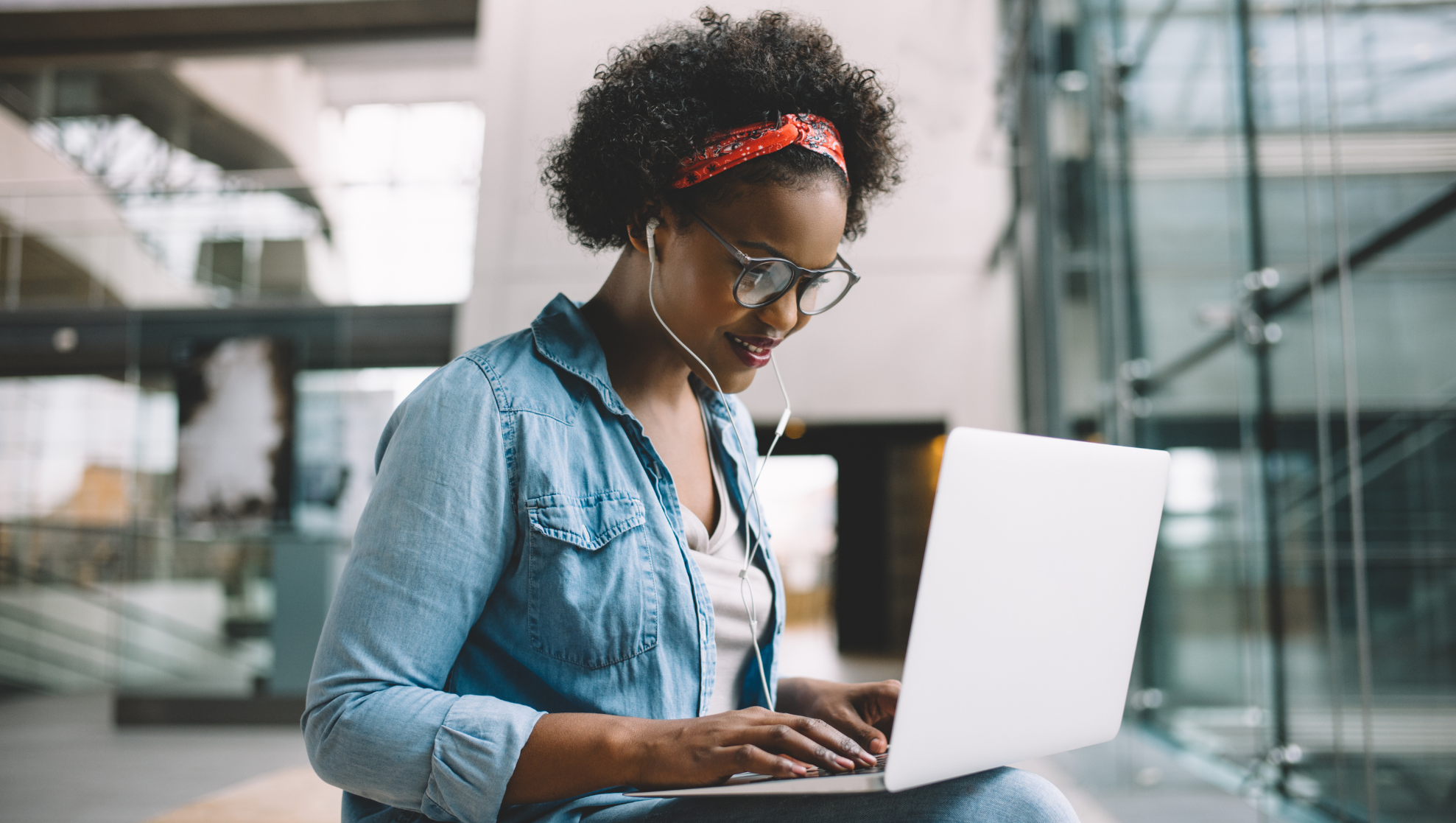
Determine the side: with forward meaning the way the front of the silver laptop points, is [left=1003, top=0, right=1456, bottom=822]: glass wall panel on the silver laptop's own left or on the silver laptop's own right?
on the silver laptop's own right

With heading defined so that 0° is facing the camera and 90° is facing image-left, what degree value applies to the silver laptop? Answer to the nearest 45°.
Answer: approximately 135°

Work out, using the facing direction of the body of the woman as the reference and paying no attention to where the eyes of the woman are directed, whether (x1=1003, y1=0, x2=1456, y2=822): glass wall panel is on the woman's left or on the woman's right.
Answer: on the woman's left

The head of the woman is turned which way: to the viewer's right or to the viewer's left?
to the viewer's right

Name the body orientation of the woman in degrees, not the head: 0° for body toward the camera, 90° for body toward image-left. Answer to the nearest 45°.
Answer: approximately 315°
